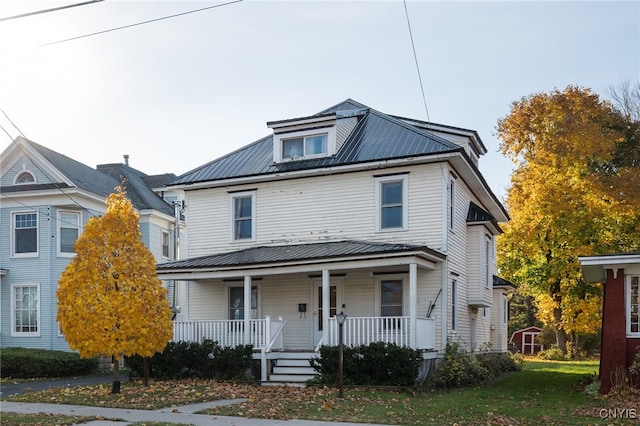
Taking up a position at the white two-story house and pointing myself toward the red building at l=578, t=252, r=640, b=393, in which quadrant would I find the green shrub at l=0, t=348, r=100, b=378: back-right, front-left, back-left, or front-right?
back-right

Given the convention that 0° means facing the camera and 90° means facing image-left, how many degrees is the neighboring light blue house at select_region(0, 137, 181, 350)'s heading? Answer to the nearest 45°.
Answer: approximately 45°

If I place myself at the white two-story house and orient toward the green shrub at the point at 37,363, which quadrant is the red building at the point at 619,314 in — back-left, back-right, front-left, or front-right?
back-left

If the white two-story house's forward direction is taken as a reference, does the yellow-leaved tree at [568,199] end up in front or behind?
behind

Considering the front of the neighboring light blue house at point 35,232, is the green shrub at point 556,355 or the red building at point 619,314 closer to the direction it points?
the red building

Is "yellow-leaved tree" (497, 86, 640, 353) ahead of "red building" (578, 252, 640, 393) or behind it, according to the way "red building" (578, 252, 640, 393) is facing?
behind

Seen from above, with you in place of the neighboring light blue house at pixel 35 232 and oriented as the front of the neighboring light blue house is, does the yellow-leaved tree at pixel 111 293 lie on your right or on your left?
on your left

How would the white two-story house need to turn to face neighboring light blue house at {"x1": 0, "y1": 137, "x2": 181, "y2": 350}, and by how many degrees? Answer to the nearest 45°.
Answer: approximately 90° to its right

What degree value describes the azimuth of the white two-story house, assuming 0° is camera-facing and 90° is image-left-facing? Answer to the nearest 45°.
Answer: approximately 45°

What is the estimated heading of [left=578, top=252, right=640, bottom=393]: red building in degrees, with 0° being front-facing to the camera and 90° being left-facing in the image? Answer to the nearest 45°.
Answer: approximately 0°
